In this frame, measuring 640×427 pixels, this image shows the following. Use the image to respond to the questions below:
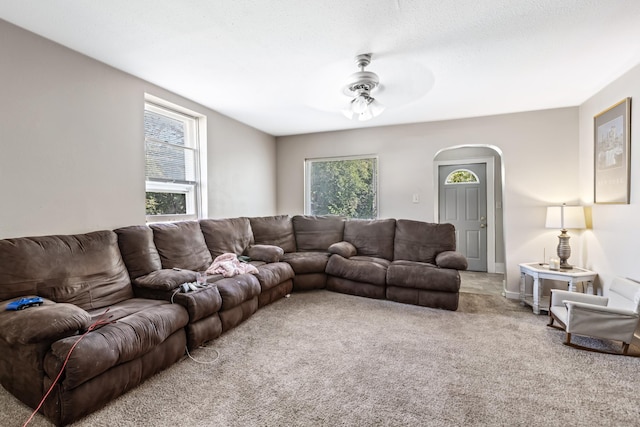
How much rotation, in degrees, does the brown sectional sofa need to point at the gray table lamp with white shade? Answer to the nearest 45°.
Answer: approximately 45° to its left

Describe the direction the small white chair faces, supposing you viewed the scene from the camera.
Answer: facing to the left of the viewer

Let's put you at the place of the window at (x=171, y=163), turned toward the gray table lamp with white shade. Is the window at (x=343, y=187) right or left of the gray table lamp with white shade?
left

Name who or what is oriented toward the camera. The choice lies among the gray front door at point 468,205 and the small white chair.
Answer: the gray front door

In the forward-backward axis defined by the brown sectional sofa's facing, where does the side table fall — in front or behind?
in front

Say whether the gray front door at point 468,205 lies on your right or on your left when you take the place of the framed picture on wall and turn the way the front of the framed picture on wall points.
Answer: on your right

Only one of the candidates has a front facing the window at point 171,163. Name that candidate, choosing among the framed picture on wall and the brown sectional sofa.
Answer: the framed picture on wall

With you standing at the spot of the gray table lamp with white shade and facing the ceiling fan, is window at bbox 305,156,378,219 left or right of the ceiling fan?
right

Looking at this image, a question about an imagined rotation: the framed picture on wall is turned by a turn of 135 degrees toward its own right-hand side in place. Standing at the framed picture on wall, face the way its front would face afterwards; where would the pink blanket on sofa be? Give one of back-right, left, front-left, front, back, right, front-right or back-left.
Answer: back-left

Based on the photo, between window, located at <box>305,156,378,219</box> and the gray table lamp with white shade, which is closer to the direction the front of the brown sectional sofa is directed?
the gray table lamp with white shade

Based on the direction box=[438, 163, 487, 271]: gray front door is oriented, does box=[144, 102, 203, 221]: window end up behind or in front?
in front

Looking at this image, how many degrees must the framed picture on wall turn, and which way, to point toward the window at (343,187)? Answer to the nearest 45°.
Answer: approximately 45° to its right

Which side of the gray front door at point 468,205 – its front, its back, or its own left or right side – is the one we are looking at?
front

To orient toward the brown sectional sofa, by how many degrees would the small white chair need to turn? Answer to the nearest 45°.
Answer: approximately 45° to its left

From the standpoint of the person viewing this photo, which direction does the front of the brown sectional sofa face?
facing the viewer and to the right of the viewer

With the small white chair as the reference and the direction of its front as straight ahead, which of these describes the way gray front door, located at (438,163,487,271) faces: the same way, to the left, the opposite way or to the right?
to the left

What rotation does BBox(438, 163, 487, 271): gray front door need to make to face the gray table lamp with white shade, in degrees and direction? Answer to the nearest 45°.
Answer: approximately 45° to its left

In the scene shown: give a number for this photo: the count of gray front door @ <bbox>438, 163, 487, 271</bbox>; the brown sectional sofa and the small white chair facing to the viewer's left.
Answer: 1
